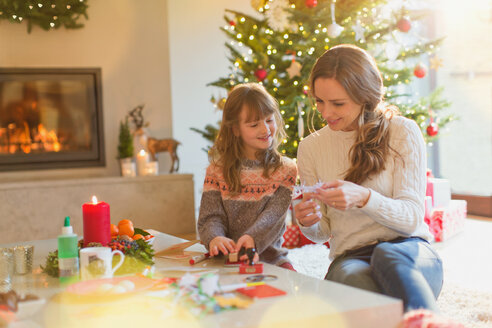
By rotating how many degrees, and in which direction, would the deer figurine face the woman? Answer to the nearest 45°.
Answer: approximately 90° to its left

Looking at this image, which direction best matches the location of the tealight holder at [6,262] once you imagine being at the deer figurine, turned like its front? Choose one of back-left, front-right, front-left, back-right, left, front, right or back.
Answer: left

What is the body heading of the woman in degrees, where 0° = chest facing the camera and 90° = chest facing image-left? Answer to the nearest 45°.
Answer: approximately 45°

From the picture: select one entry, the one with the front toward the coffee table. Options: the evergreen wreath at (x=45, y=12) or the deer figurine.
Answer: the evergreen wreath

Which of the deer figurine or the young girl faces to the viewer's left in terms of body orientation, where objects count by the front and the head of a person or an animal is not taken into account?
the deer figurine

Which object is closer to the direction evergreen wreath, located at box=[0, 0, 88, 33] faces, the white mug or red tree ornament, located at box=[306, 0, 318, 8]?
the white mug

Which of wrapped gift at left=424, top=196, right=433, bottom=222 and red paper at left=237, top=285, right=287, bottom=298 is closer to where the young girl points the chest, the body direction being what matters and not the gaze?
the red paper

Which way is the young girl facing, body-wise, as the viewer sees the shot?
toward the camera

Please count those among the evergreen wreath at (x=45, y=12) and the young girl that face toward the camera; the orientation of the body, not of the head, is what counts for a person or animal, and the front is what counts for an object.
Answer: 2

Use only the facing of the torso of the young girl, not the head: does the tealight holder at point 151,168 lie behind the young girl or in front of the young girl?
behind

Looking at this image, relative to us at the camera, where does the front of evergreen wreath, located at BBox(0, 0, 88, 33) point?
facing the viewer

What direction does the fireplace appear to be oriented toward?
toward the camera

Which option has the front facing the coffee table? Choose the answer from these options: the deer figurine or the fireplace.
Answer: the fireplace

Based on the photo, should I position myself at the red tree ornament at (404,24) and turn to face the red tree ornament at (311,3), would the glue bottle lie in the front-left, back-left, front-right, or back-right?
front-left

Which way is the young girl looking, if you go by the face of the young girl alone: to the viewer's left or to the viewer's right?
to the viewer's right

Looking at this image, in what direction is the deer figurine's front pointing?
to the viewer's left
